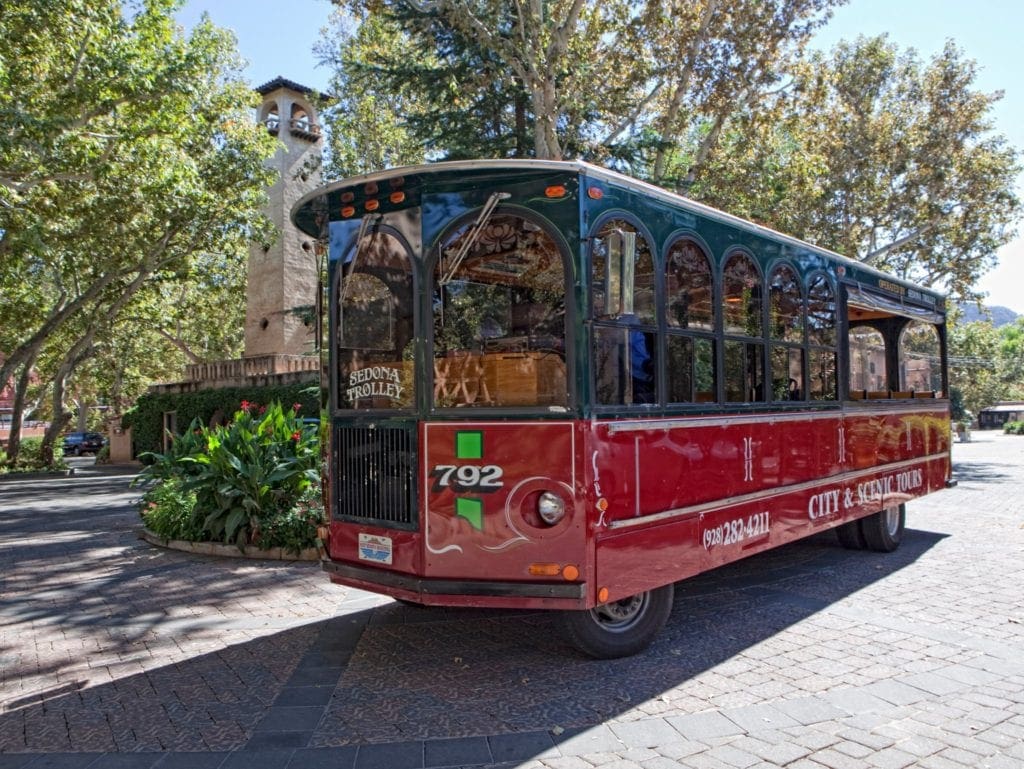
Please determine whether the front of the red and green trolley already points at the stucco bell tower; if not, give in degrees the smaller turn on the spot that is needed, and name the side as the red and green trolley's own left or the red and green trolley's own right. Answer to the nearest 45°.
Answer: approximately 90° to the red and green trolley's own right

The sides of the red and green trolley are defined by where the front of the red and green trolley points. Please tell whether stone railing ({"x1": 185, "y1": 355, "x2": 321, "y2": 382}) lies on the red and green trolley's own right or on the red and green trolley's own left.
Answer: on the red and green trolley's own right

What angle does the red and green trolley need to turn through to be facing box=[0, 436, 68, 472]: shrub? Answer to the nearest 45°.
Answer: approximately 90° to its right

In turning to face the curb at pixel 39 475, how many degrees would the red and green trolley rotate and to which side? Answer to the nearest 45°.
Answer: approximately 90° to its right

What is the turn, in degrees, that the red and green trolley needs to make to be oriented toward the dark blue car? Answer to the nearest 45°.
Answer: approximately 90° to its right

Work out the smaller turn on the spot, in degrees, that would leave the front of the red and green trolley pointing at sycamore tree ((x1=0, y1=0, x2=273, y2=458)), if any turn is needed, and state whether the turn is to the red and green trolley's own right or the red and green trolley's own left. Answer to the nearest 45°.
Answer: approximately 90° to the red and green trolley's own right

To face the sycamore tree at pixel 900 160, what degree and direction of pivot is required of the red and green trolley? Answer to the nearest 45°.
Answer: approximately 180°

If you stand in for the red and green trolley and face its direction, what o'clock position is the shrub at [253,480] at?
The shrub is roughly at 3 o'clock from the red and green trolley.

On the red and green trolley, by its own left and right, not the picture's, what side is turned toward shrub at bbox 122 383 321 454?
right

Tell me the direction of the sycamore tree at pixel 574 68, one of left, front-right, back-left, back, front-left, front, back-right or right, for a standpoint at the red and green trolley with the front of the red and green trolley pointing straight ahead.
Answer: back-right

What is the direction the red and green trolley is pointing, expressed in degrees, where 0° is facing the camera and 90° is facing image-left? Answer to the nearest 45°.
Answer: approximately 45°
